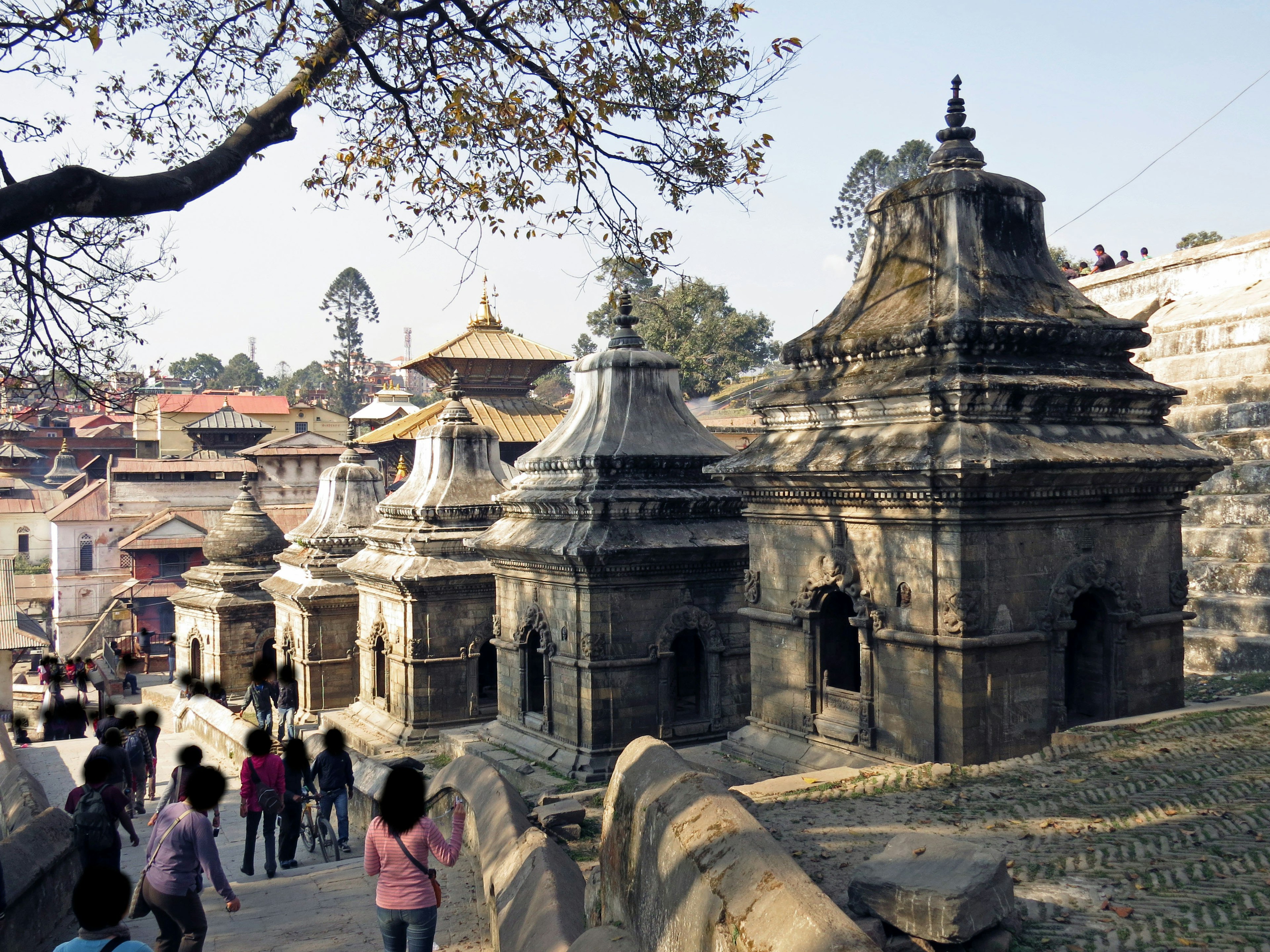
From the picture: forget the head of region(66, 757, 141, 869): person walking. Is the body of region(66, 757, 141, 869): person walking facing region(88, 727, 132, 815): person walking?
yes

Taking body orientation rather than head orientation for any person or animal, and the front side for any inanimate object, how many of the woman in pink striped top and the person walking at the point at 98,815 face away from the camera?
2

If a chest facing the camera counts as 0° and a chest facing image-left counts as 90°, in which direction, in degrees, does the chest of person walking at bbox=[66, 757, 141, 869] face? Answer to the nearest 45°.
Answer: approximately 180°

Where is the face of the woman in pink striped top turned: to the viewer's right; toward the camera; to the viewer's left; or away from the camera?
away from the camera

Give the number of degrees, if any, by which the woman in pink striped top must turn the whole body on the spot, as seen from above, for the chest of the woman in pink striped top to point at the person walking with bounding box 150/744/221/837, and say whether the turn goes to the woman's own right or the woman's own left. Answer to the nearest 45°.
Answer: approximately 45° to the woman's own left

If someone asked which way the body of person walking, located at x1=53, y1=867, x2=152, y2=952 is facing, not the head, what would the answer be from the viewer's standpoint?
away from the camera

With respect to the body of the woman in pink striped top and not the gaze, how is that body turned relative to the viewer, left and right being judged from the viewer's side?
facing away from the viewer

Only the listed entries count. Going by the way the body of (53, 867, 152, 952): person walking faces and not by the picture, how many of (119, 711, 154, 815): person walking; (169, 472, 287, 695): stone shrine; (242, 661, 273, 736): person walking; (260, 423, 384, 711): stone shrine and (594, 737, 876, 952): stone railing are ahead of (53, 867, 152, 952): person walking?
4

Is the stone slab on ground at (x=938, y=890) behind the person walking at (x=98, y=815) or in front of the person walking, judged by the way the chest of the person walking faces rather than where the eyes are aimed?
behind

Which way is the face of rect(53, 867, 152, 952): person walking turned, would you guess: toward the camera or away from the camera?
away from the camera

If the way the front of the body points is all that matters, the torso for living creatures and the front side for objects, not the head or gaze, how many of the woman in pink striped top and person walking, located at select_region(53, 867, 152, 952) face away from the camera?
2
